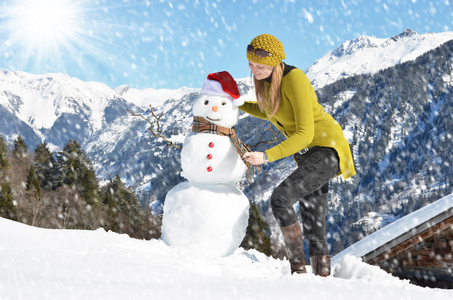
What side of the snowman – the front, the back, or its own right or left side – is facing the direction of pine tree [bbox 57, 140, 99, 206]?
back

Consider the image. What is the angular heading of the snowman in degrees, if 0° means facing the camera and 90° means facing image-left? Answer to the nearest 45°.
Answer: approximately 0°

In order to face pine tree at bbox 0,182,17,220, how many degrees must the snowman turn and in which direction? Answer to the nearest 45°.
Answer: approximately 135° to its right

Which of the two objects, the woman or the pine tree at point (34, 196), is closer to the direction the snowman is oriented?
the woman

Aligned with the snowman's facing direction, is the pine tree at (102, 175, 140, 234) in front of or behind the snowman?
behind

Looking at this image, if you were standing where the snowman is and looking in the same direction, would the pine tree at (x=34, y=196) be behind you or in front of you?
behind

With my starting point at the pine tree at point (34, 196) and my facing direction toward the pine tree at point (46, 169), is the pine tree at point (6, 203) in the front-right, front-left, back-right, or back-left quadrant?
back-left

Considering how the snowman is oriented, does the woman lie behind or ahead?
ahead

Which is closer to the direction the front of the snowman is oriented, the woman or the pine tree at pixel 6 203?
the woman

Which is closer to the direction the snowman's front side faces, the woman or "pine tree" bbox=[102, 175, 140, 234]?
the woman

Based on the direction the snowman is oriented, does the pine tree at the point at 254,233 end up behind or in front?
behind
